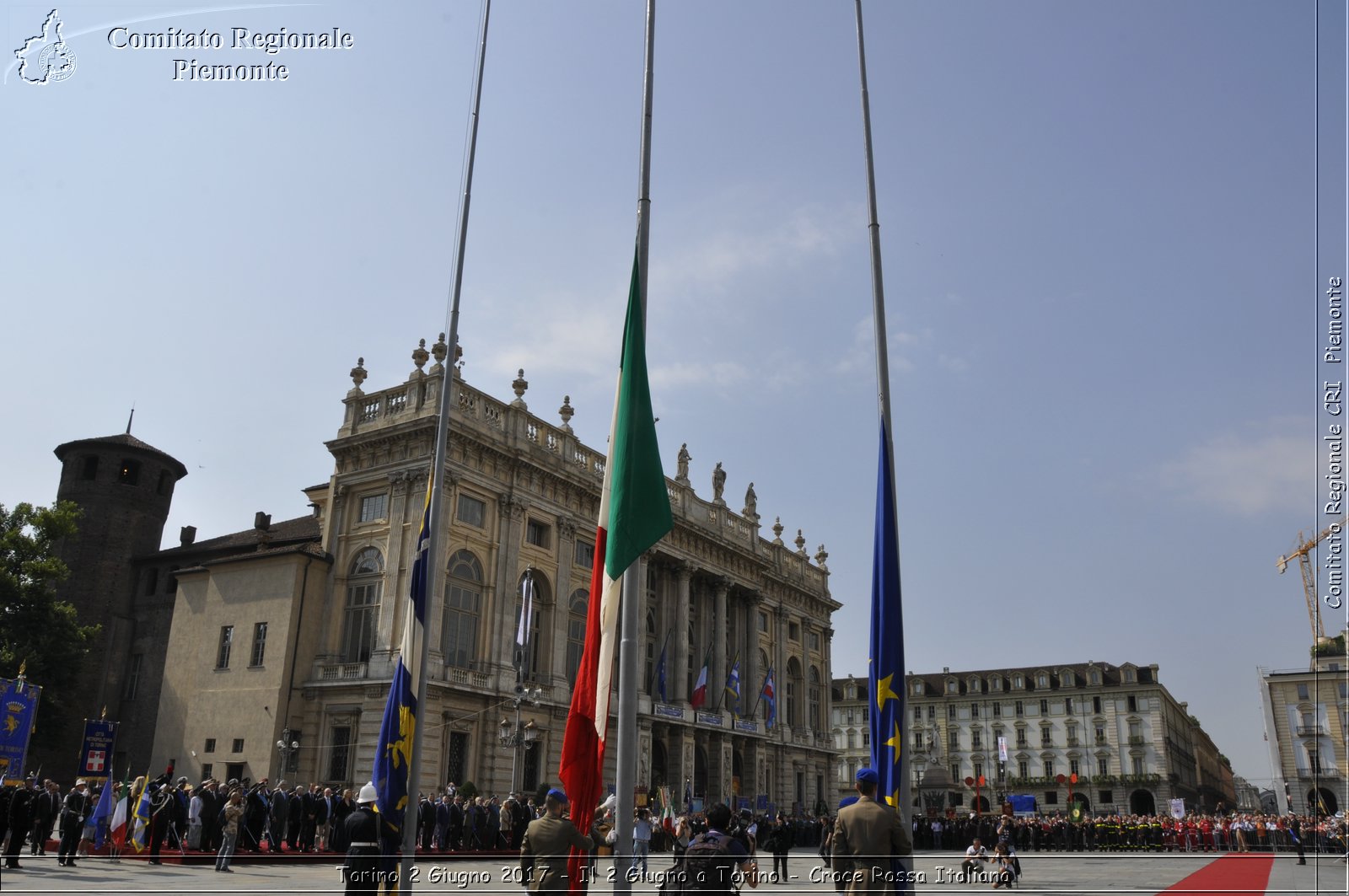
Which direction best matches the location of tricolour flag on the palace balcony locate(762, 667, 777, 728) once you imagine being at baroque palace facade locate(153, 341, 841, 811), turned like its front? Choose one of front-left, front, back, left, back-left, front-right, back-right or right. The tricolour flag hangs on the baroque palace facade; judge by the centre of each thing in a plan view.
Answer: left

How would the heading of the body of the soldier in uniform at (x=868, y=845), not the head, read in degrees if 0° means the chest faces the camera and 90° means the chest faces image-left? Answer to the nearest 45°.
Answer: approximately 180°

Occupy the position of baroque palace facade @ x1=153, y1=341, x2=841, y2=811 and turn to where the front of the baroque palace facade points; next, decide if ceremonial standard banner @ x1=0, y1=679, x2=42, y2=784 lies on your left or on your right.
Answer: on your right

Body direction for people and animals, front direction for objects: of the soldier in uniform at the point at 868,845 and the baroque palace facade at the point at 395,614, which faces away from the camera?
the soldier in uniform

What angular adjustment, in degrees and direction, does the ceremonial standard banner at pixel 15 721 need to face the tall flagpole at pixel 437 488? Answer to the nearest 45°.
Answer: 0° — it already faces it

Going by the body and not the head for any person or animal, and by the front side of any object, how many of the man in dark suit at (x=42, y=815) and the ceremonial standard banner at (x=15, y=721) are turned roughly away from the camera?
0

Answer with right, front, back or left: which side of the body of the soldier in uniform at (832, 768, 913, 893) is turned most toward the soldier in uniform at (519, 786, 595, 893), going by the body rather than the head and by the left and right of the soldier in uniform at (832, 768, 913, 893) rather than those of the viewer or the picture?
left

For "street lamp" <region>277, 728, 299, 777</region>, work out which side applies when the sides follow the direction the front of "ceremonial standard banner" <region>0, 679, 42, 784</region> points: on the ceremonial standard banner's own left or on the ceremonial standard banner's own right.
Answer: on the ceremonial standard banner's own left

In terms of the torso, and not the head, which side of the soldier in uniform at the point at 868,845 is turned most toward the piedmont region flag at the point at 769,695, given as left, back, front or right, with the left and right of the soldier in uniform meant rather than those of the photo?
front

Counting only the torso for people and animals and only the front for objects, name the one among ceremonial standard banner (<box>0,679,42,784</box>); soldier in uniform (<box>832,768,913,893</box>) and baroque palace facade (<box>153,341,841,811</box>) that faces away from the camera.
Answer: the soldier in uniform

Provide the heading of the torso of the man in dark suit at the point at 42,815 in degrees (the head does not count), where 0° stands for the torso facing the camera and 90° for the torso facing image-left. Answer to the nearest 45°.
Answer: approximately 315°

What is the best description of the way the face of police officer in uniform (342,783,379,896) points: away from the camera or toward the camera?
away from the camera

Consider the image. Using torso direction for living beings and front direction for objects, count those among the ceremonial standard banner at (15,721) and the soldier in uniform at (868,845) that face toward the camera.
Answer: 1

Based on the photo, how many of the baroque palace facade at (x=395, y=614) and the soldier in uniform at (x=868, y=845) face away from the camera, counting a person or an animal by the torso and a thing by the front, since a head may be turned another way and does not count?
1

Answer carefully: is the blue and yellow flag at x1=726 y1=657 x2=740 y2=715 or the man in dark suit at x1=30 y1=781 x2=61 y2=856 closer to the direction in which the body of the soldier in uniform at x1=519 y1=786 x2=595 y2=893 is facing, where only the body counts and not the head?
the blue and yellow flag

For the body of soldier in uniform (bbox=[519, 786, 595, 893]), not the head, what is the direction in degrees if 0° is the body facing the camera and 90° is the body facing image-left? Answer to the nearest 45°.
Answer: approximately 225°
